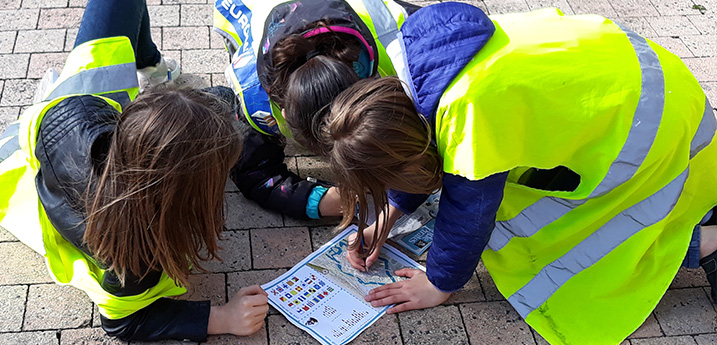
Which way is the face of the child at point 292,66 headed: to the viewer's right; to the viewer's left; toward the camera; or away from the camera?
toward the camera

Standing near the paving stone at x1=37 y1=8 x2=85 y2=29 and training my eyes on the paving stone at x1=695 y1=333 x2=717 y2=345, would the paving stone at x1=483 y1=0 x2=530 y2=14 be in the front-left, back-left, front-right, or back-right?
front-left

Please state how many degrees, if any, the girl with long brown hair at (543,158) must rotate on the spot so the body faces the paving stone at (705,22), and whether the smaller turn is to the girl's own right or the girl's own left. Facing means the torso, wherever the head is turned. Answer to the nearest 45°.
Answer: approximately 90° to the girl's own right

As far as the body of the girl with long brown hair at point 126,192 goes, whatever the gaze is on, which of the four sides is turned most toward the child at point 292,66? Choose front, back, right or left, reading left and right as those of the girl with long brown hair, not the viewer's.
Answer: left

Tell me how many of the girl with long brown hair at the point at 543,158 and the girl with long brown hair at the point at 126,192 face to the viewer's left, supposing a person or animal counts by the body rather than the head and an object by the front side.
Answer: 1

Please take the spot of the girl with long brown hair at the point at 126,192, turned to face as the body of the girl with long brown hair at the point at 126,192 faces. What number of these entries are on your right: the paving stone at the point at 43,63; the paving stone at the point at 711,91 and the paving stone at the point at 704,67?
0

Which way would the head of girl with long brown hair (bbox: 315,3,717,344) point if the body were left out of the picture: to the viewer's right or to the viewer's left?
to the viewer's left

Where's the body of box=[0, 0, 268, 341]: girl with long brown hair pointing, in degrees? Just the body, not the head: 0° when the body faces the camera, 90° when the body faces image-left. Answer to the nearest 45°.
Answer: approximately 315°

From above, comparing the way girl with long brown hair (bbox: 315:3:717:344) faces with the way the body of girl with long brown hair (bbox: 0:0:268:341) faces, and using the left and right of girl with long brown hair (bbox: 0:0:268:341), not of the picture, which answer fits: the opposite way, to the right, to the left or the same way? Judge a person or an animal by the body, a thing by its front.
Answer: the opposite way

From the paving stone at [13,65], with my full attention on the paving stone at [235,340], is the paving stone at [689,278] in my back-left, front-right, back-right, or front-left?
front-left

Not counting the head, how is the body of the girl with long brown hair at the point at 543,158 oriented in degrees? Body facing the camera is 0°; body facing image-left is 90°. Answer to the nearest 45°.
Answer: approximately 90°
